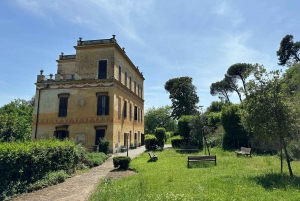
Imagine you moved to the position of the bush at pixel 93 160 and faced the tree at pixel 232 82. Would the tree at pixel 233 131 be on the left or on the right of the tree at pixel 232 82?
right

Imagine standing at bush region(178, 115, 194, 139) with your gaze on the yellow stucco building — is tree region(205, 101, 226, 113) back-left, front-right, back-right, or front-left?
back-right

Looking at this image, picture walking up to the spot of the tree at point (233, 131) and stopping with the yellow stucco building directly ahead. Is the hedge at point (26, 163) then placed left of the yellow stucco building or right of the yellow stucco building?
left

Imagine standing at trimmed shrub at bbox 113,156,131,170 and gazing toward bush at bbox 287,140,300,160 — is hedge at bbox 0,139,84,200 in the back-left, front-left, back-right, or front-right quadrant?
back-right

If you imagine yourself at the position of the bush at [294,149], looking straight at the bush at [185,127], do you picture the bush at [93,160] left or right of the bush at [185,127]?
left
